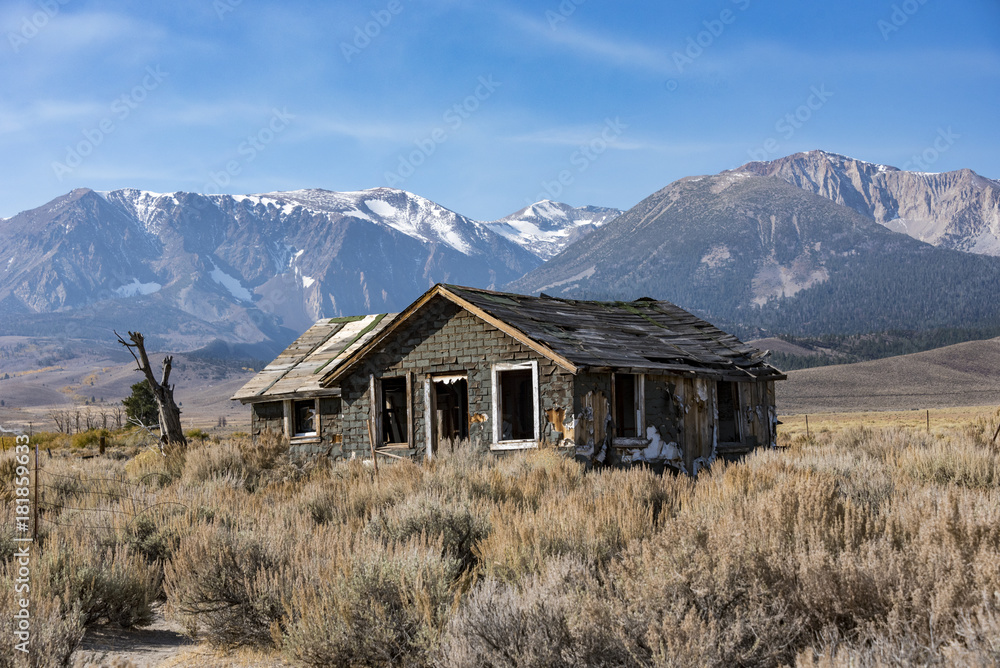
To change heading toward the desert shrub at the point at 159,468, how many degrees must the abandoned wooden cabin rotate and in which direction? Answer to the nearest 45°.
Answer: approximately 45° to its right

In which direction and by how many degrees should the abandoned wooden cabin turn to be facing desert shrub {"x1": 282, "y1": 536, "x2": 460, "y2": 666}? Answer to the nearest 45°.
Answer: approximately 45° to its left

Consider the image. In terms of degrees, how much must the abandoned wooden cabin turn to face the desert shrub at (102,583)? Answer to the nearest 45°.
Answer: approximately 45° to its left

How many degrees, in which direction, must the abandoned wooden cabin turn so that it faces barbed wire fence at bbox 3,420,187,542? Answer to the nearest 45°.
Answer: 0° — it already faces it

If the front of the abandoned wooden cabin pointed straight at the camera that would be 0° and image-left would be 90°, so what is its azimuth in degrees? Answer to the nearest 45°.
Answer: approximately 45°

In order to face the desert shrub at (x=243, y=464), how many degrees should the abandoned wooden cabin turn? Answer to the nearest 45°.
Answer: approximately 45° to its right

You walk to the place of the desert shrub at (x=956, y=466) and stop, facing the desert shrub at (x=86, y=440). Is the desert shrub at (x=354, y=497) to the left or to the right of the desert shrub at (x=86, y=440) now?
left
